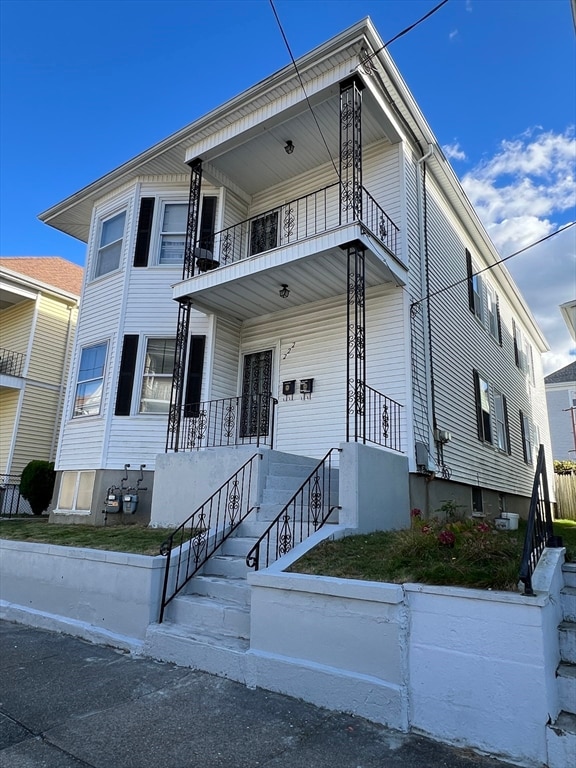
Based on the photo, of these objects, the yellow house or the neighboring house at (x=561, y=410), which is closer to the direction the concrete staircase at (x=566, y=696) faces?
the yellow house

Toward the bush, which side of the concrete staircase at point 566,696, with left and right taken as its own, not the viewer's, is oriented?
right

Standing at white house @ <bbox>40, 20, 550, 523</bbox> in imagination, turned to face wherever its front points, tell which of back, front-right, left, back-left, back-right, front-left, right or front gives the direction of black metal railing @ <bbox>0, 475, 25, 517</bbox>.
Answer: right

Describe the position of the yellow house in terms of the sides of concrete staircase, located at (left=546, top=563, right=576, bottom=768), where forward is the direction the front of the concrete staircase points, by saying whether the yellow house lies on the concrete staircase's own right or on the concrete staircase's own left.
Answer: on the concrete staircase's own right

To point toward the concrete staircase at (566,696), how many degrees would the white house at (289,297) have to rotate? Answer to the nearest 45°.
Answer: approximately 45° to its left

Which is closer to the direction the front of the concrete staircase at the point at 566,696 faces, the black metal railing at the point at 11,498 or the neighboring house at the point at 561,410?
the black metal railing

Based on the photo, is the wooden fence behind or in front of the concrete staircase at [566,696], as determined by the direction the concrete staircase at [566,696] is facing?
behind

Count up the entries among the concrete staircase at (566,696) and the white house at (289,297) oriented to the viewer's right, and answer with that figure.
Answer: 0

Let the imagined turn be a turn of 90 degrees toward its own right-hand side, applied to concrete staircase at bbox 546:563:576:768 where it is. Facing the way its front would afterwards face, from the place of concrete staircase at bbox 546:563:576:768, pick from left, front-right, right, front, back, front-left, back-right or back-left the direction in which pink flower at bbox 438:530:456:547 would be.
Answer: front

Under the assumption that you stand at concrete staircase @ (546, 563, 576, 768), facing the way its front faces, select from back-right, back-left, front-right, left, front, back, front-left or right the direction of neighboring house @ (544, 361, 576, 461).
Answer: back-right

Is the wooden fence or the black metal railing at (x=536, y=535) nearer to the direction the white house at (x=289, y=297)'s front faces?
the black metal railing

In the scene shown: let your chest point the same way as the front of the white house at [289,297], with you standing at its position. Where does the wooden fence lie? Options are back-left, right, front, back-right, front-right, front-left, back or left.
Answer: back

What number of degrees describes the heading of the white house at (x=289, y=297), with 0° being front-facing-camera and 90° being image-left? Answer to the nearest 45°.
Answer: approximately 45°

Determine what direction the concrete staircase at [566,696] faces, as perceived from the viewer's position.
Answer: facing the viewer and to the left of the viewer

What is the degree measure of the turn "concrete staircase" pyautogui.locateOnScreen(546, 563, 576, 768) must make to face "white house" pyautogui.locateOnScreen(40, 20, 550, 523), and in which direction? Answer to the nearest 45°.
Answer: approximately 90° to its right
